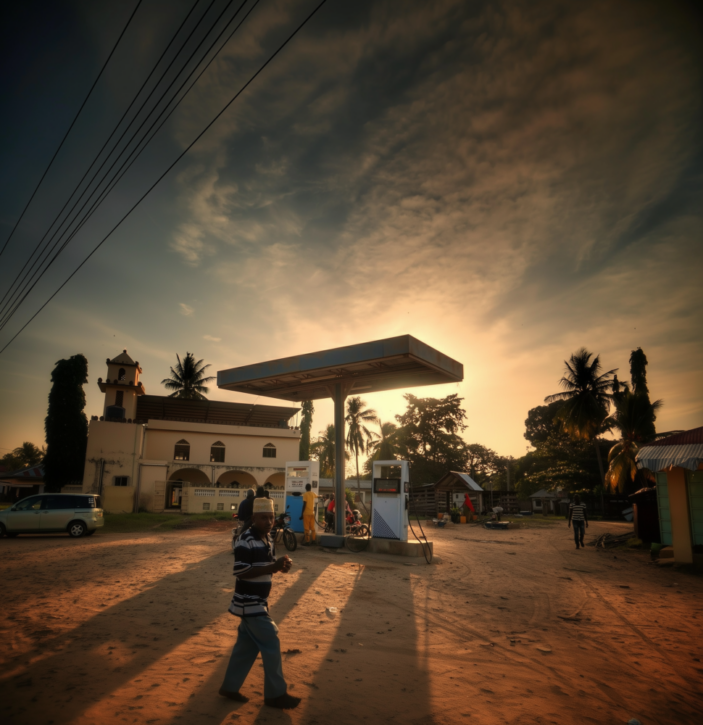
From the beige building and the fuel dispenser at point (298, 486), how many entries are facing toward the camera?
2

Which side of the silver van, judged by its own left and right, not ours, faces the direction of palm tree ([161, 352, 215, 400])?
right

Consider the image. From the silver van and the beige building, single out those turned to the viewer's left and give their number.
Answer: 1

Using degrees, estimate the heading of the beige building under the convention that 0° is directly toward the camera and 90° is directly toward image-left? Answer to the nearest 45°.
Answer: approximately 0°

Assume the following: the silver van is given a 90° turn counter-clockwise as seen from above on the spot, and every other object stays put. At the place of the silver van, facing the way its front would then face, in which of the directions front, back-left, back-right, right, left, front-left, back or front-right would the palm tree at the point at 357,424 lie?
back-left

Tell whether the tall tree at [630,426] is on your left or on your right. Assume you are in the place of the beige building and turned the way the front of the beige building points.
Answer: on your left

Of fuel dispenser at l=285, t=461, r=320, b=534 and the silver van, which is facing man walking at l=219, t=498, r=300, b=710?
the fuel dispenser
